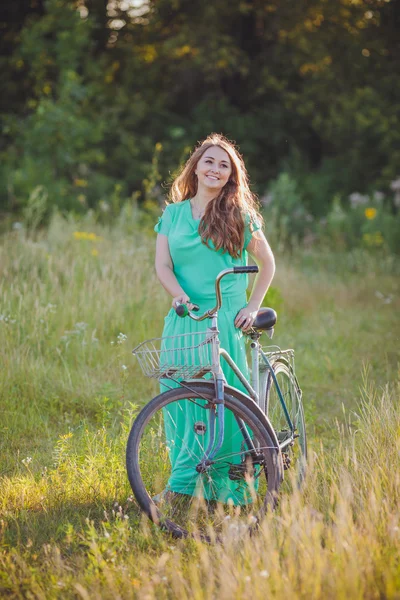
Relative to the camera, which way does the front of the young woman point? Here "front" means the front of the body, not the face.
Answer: toward the camera

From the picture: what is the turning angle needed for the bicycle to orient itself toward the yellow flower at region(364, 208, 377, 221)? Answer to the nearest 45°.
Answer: approximately 135° to its right

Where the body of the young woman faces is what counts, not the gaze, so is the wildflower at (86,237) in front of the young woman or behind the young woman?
behind

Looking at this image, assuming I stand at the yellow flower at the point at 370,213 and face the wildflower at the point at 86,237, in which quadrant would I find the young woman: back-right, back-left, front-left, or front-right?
front-left

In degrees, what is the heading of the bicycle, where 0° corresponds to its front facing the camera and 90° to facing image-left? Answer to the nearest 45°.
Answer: approximately 45°

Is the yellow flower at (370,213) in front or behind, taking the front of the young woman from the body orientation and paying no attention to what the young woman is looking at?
behind

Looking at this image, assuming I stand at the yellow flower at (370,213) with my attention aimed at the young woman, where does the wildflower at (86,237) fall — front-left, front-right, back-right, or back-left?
front-right

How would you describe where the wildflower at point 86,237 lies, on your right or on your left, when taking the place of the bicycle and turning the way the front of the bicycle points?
on your right
